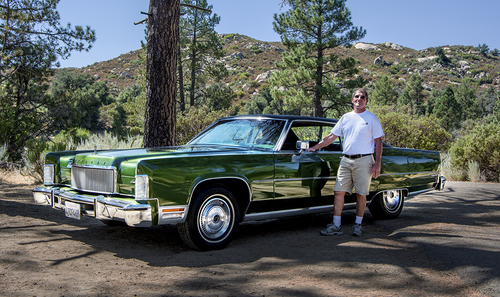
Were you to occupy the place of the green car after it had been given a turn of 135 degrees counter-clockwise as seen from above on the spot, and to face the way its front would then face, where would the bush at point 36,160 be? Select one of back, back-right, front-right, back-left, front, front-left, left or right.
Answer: back-left

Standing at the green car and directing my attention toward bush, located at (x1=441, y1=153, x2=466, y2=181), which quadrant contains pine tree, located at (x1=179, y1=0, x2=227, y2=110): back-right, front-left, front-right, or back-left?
front-left

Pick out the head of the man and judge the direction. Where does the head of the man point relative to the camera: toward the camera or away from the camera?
toward the camera

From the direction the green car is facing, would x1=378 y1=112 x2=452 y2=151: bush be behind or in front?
behind

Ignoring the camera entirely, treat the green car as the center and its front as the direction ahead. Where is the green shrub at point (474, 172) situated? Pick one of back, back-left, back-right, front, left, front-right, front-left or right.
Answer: back

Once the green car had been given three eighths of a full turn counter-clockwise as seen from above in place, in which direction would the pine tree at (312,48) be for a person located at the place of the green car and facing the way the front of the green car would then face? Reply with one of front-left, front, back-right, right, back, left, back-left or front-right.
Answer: left

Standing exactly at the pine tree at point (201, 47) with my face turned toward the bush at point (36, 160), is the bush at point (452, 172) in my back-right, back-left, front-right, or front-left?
front-left

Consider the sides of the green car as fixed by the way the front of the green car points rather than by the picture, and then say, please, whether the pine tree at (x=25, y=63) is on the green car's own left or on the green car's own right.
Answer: on the green car's own right

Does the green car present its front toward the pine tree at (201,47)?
no

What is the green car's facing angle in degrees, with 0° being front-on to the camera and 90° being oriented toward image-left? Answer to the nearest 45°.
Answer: approximately 45°

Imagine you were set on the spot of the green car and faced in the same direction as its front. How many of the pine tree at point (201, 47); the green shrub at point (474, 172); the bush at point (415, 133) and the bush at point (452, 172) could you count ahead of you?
0

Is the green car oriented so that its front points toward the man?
no

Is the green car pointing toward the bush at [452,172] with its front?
no

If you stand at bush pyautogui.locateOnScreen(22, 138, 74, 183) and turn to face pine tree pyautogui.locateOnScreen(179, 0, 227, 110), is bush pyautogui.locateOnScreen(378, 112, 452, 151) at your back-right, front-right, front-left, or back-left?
front-right

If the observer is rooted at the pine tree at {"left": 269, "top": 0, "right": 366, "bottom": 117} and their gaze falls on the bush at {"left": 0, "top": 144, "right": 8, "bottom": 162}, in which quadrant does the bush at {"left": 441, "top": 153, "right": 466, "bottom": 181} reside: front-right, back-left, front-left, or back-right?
front-left

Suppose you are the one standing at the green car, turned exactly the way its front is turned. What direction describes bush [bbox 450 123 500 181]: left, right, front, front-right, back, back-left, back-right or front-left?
back
